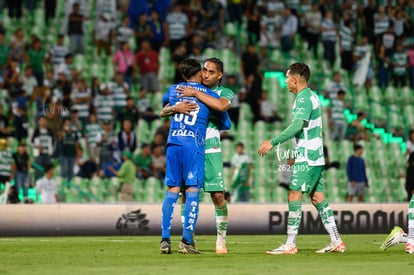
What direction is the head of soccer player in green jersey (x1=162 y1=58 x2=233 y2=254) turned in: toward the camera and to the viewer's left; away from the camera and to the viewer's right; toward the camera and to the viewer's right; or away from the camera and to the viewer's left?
toward the camera and to the viewer's left

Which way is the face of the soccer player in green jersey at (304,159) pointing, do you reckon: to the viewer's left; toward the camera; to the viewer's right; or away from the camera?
to the viewer's left

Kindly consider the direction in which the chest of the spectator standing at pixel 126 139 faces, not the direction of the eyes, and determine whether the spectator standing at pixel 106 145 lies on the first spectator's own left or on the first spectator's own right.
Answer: on the first spectator's own right

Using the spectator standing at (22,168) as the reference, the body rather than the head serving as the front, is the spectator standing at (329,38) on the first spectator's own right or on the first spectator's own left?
on the first spectator's own left

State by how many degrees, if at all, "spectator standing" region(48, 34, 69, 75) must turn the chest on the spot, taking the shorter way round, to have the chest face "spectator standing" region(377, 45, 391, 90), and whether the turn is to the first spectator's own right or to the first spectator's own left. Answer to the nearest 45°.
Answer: approximately 90° to the first spectator's own left

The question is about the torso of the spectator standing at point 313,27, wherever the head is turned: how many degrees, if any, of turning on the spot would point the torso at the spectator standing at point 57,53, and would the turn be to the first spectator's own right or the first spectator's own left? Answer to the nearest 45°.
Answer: approximately 45° to the first spectator's own right

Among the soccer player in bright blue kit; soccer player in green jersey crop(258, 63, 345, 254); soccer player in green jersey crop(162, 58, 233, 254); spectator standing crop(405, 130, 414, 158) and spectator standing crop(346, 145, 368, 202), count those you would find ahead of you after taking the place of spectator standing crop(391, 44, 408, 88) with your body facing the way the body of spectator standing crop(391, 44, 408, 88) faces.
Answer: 5

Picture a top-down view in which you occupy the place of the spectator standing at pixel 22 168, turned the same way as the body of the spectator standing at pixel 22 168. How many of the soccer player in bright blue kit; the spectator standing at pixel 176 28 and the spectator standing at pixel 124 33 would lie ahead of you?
1

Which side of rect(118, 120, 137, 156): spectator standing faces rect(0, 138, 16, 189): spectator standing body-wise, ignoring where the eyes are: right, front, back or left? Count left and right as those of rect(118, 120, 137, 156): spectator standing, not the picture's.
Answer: right

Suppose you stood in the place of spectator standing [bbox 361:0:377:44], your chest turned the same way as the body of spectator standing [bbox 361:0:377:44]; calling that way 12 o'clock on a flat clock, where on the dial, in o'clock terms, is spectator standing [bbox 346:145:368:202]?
spectator standing [bbox 346:145:368:202] is roughly at 12 o'clock from spectator standing [bbox 361:0:377:44].

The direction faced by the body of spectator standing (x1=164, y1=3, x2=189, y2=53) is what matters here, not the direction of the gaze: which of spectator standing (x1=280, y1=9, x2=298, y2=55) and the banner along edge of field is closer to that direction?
the banner along edge of field
